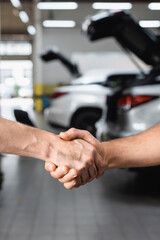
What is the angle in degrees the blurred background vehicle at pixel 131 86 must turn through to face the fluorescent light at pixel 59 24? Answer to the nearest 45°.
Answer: approximately 45° to its left

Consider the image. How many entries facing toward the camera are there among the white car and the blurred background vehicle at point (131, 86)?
0

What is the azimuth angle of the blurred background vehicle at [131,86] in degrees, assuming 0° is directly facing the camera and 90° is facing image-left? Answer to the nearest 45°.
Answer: approximately 225°

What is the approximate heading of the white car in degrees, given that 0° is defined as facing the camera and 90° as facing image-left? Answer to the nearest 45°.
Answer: approximately 270°

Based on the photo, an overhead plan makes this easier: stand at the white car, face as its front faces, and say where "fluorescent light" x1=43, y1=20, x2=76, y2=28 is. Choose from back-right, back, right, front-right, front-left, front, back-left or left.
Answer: left

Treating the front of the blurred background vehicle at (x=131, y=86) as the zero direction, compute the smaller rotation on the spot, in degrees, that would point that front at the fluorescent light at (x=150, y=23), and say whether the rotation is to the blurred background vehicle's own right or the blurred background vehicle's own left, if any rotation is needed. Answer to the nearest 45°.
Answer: approximately 45° to the blurred background vehicle's own left
